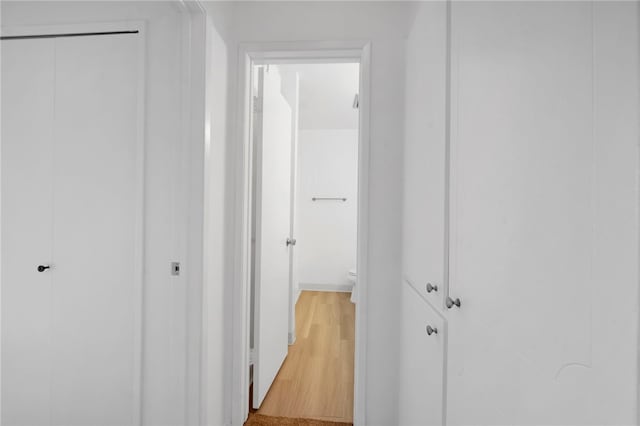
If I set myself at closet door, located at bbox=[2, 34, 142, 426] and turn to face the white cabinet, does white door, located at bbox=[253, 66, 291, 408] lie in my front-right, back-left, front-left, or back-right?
front-left

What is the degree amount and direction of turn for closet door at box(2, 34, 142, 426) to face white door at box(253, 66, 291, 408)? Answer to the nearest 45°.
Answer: approximately 90° to its left

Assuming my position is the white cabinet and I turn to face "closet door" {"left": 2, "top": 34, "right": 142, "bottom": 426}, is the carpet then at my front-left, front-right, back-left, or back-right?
front-right

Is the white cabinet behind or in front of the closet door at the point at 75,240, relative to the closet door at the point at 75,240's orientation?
in front

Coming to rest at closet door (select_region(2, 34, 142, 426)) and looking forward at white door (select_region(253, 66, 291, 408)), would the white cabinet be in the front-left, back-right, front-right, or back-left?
front-right
